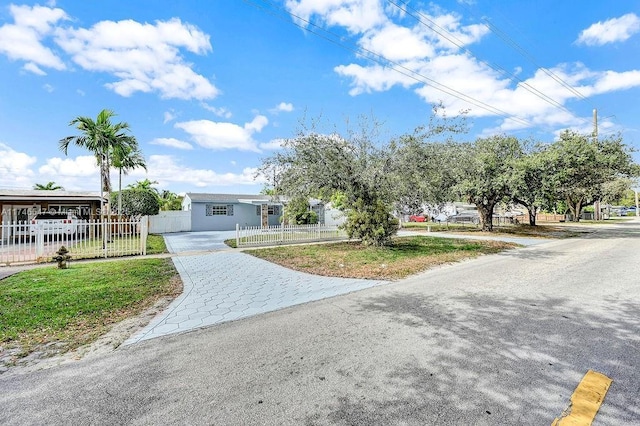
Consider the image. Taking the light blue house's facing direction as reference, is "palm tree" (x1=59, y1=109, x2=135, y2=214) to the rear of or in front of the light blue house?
in front

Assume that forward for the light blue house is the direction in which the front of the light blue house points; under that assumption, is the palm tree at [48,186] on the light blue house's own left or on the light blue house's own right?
on the light blue house's own right

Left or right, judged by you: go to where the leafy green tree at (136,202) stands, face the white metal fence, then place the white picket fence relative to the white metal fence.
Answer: left

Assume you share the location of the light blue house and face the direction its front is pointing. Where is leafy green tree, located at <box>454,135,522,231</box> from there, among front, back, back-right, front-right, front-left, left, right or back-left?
front-left

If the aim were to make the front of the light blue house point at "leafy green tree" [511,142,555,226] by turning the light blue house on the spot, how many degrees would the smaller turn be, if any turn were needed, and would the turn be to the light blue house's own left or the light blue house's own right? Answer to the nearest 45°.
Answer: approximately 45° to the light blue house's own left

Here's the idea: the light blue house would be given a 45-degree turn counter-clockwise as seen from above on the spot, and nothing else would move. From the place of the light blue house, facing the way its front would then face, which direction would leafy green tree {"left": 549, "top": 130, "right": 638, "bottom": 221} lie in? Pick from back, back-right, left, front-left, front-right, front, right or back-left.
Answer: front

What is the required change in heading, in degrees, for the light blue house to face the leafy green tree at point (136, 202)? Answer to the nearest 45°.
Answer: approximately 45° to its right

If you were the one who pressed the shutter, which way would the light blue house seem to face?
facing the viewer
